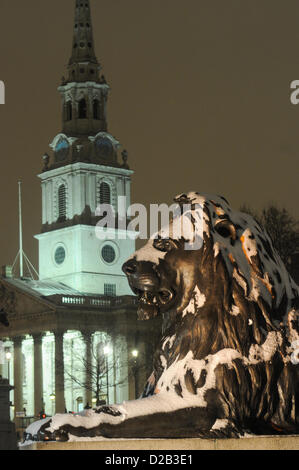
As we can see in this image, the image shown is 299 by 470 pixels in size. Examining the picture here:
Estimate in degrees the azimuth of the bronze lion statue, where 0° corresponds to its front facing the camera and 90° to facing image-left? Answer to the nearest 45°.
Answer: approximately 90°

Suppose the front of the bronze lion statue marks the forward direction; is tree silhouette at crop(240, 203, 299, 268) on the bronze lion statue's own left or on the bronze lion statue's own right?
on the bronze lion statue's own right
